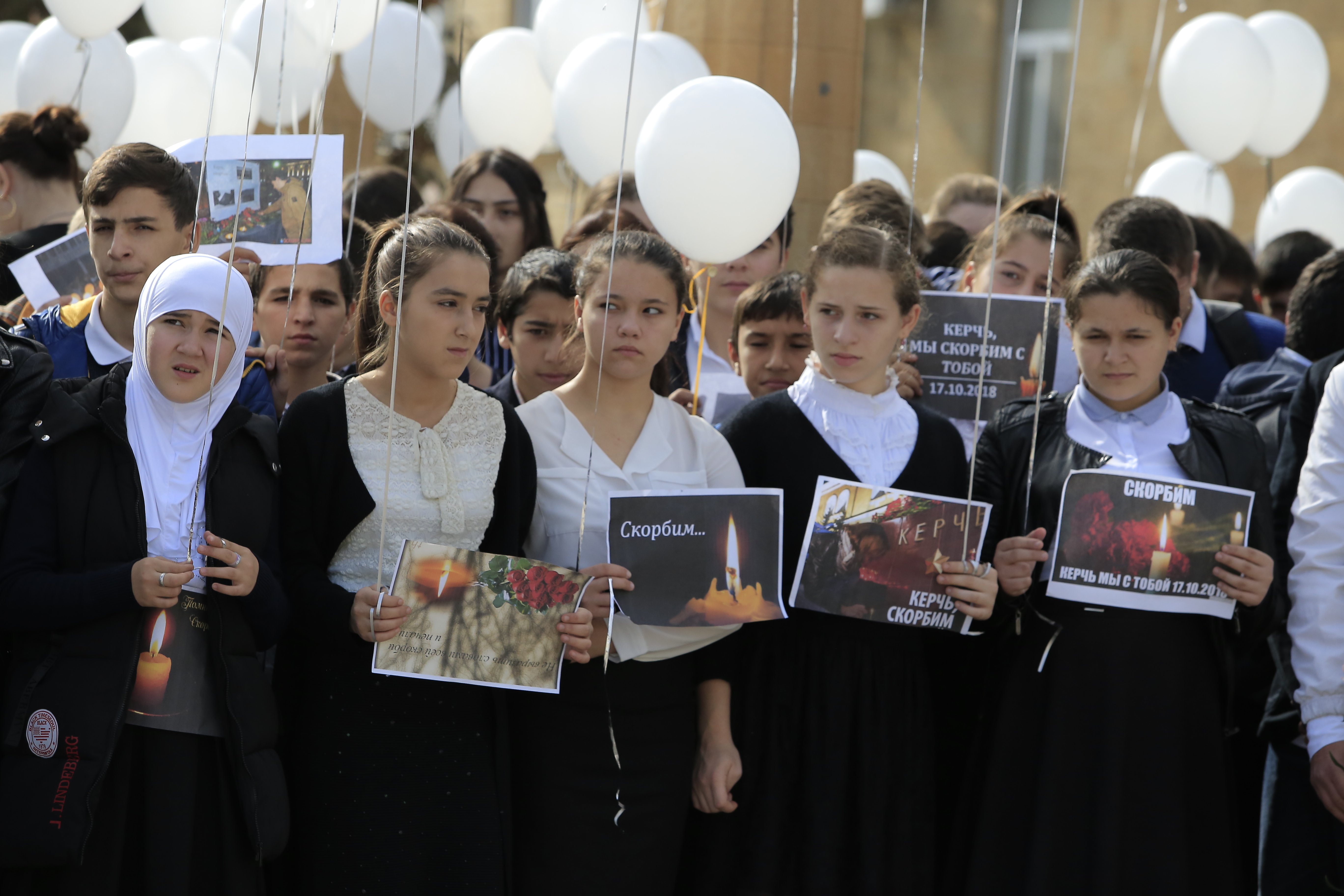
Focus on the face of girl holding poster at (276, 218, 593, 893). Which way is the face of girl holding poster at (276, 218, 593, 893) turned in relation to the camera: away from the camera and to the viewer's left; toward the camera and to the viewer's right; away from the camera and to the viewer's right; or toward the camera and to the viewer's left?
toward the camera and to the viewer's right

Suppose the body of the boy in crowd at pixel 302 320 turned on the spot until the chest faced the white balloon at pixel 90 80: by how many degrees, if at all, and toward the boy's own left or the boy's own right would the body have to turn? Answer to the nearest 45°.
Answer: approximately 180°

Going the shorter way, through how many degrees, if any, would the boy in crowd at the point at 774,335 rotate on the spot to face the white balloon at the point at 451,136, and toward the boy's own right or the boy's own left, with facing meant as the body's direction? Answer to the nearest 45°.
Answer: approximately 135° to the boy's own right

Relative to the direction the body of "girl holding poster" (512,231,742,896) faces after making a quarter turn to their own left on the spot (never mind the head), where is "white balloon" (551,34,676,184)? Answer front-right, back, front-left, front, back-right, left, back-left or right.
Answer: left

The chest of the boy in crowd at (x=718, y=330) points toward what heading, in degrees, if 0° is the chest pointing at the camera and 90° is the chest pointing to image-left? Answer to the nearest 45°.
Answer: approximately 0°

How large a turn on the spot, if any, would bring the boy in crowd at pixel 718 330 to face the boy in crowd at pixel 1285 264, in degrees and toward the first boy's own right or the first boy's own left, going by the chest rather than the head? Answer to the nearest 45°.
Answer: approximately 135° to the first boy's own left

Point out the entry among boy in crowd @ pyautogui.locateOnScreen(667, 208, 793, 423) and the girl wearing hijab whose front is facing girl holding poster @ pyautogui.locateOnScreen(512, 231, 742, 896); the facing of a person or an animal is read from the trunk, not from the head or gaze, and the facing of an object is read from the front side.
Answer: the boy in crowd

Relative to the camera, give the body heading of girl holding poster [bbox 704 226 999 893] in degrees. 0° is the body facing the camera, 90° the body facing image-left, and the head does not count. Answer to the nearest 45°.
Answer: approximately 0°

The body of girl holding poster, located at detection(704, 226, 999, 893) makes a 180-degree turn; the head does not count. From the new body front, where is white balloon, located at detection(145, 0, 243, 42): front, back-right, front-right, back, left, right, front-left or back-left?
front-left
